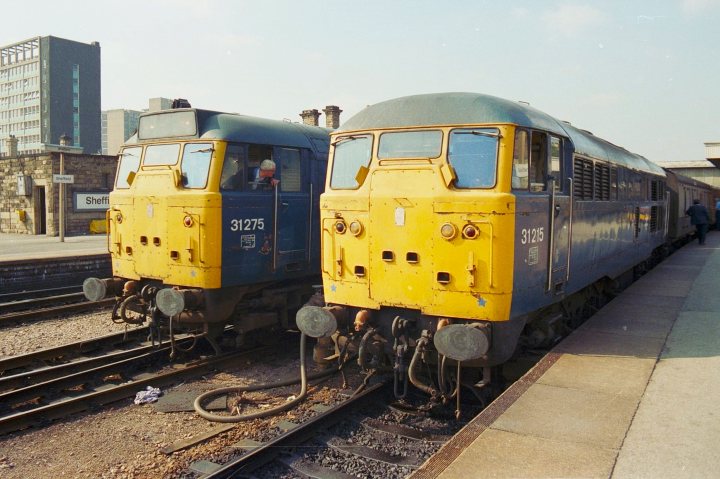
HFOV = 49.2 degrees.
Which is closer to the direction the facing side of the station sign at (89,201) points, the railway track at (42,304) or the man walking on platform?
the railway track

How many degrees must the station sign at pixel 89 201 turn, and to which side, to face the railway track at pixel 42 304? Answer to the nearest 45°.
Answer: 0° — it already faces it

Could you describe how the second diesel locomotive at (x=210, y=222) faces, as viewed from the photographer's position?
facing the viewer and to the left of the viewer

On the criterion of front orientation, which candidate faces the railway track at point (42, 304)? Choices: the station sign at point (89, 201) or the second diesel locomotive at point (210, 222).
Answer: the station sign

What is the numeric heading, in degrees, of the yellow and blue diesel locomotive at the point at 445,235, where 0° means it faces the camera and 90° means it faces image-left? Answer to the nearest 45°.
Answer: approximately 45°

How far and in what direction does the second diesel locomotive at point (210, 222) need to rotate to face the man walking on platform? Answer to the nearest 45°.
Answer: approximately 180°

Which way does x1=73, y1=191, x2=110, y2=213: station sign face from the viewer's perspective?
toward the camera

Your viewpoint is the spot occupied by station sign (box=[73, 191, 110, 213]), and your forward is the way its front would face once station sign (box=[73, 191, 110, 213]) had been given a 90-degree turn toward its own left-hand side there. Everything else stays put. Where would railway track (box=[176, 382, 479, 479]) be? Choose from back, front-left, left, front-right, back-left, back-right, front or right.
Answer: right

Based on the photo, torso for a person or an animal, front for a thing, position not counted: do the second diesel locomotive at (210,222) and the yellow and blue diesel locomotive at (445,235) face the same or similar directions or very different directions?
same or similar directions

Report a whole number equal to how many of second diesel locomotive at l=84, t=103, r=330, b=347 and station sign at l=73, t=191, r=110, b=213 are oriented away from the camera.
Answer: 0

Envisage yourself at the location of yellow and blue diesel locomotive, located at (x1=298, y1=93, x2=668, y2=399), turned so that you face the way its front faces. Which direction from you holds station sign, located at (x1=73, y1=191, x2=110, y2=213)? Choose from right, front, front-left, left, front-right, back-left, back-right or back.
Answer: right
